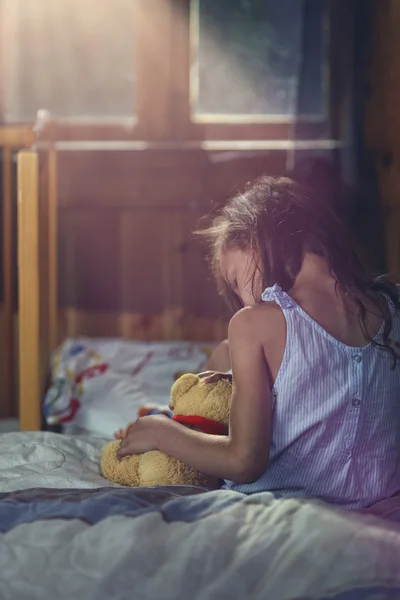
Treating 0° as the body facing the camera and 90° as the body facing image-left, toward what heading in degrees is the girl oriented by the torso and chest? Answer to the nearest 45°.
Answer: approximately 135°
